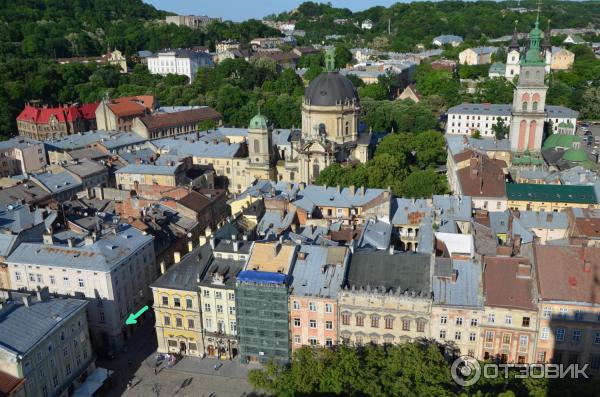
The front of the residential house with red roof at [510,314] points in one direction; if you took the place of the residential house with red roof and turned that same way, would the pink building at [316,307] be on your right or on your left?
on your right

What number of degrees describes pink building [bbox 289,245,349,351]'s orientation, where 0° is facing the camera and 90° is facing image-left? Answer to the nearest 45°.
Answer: approximately 0°

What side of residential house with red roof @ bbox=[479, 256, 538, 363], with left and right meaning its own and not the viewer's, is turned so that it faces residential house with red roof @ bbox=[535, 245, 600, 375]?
left

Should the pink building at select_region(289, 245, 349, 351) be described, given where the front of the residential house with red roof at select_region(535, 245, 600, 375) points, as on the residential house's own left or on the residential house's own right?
on the residential house's own right

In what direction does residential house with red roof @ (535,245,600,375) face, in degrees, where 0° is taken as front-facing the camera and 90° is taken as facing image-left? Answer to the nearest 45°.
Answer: approximately 0°

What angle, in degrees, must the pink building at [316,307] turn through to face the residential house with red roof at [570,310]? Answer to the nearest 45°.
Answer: approximately 90° to its left

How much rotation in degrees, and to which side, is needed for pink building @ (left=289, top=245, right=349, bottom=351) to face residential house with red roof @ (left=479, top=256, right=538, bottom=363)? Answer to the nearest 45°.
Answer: approximately 90° to its left

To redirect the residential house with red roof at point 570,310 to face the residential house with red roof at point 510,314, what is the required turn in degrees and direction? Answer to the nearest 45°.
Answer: approximately 90° to its right

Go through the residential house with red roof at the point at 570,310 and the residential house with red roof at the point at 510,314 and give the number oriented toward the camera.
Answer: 2
